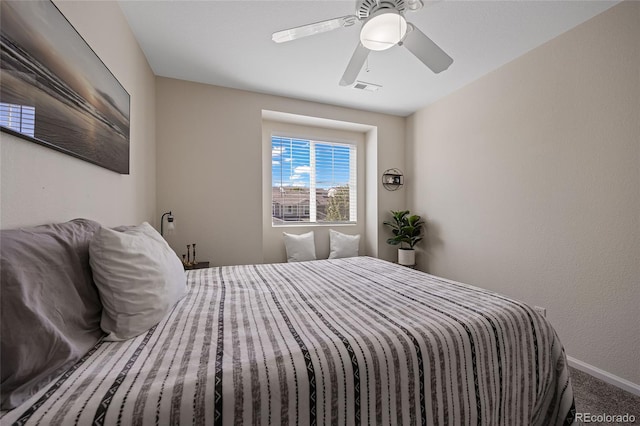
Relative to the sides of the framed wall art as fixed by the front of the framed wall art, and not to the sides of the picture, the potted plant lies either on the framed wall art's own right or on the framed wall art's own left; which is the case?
on the framed wall art's own left

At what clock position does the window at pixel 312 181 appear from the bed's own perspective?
The window is roughly at 9 o'clock from the bed.

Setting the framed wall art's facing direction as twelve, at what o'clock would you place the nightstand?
The nightstand is roughly at 9 o'clock from the framed wall art.

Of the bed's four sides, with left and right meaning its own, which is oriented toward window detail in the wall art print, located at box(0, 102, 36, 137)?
back

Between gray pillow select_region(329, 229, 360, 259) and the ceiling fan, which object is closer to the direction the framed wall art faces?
the ceiling fan

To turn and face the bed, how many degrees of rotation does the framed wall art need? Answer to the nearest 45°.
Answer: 0° — it already faces it

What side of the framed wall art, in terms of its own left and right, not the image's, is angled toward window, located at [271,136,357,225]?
left

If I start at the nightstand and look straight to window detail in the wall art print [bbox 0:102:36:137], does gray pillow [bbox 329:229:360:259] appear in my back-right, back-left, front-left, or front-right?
back-left

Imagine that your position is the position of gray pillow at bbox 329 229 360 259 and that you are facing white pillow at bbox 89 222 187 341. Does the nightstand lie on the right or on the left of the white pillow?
right

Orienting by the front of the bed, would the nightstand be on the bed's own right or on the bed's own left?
on the bed's own left

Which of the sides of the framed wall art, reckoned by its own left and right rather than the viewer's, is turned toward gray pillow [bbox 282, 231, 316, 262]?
left

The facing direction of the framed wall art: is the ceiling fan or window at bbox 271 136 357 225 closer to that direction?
the ceiling fan

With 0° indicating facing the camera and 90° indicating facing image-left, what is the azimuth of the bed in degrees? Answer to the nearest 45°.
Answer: approximately 270°
